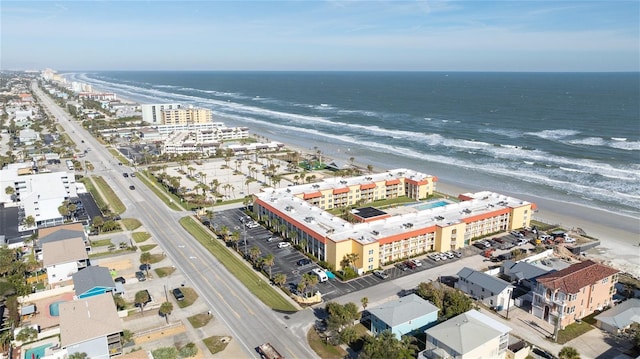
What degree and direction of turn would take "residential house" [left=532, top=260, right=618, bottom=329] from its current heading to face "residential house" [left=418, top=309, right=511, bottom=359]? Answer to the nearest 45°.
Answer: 0° — it already faces it

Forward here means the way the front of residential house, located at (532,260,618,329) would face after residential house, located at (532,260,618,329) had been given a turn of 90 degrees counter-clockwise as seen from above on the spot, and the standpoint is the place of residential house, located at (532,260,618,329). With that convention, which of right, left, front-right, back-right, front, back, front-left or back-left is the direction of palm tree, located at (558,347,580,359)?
front-right

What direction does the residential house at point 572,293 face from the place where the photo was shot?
facing the viewer and to the left of the viewer

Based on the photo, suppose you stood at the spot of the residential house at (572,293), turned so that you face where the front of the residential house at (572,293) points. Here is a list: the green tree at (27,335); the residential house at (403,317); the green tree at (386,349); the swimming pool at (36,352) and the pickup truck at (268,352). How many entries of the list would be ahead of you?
5
